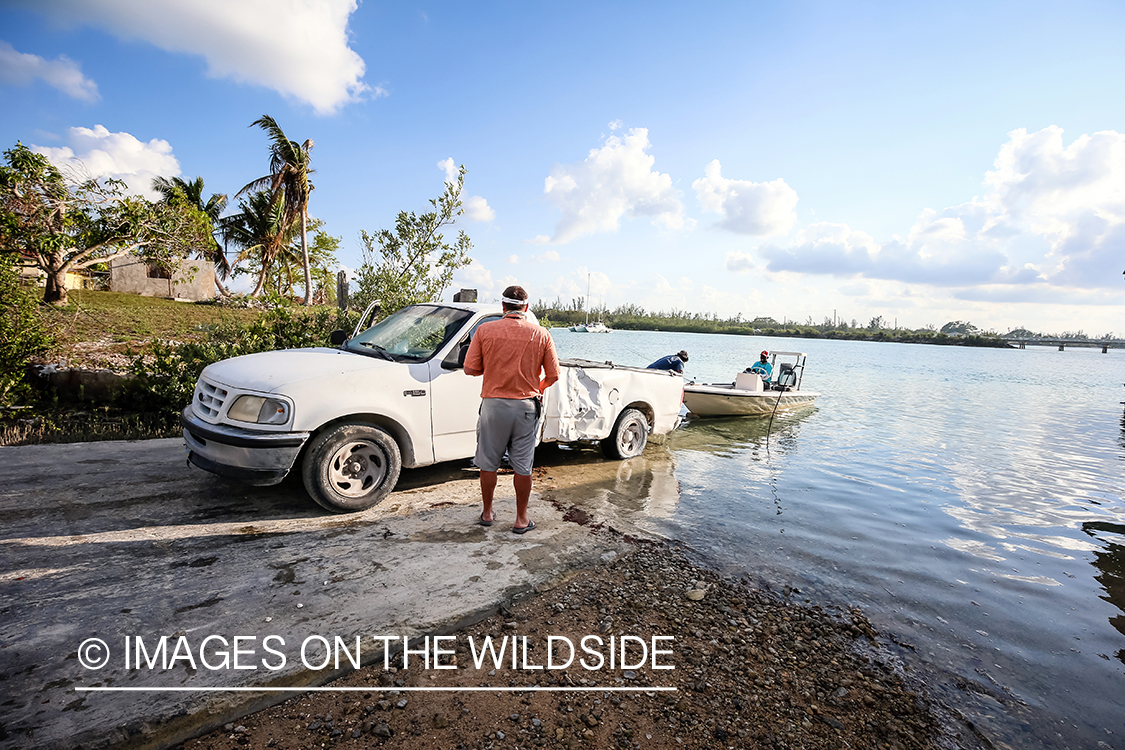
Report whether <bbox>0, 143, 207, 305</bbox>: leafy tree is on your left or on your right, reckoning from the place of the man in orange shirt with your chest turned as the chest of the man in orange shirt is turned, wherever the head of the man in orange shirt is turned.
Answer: on your left

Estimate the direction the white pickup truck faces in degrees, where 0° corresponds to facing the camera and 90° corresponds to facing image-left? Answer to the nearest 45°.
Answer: approximately 45°

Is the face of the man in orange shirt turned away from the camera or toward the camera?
away from the camera

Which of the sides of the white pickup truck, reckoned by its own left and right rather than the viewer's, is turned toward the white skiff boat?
back

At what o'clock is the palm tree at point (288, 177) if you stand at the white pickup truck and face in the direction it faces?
The palm tree is roughly at 4 o'clock from the white pickup truck.

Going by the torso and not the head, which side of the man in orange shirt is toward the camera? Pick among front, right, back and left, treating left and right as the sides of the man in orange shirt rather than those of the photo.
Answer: back

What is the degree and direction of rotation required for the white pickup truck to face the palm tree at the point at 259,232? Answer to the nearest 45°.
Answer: approximately 135° to its right

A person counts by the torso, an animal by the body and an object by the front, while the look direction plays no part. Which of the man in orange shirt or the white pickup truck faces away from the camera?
the man in orange shirt

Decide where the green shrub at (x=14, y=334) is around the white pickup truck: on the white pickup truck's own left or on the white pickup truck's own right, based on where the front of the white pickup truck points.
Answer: on the white pickup truck's own right

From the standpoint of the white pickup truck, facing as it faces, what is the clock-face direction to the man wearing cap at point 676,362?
The man wearing cap is roughly at 6 o'clock from the white pickup truck.

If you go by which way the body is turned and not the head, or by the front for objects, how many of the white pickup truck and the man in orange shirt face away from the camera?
1

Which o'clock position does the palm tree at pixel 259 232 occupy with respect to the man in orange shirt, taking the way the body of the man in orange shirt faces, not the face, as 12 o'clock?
The palm tree is roughly at 11 o'clock from the man in orange shirt.
